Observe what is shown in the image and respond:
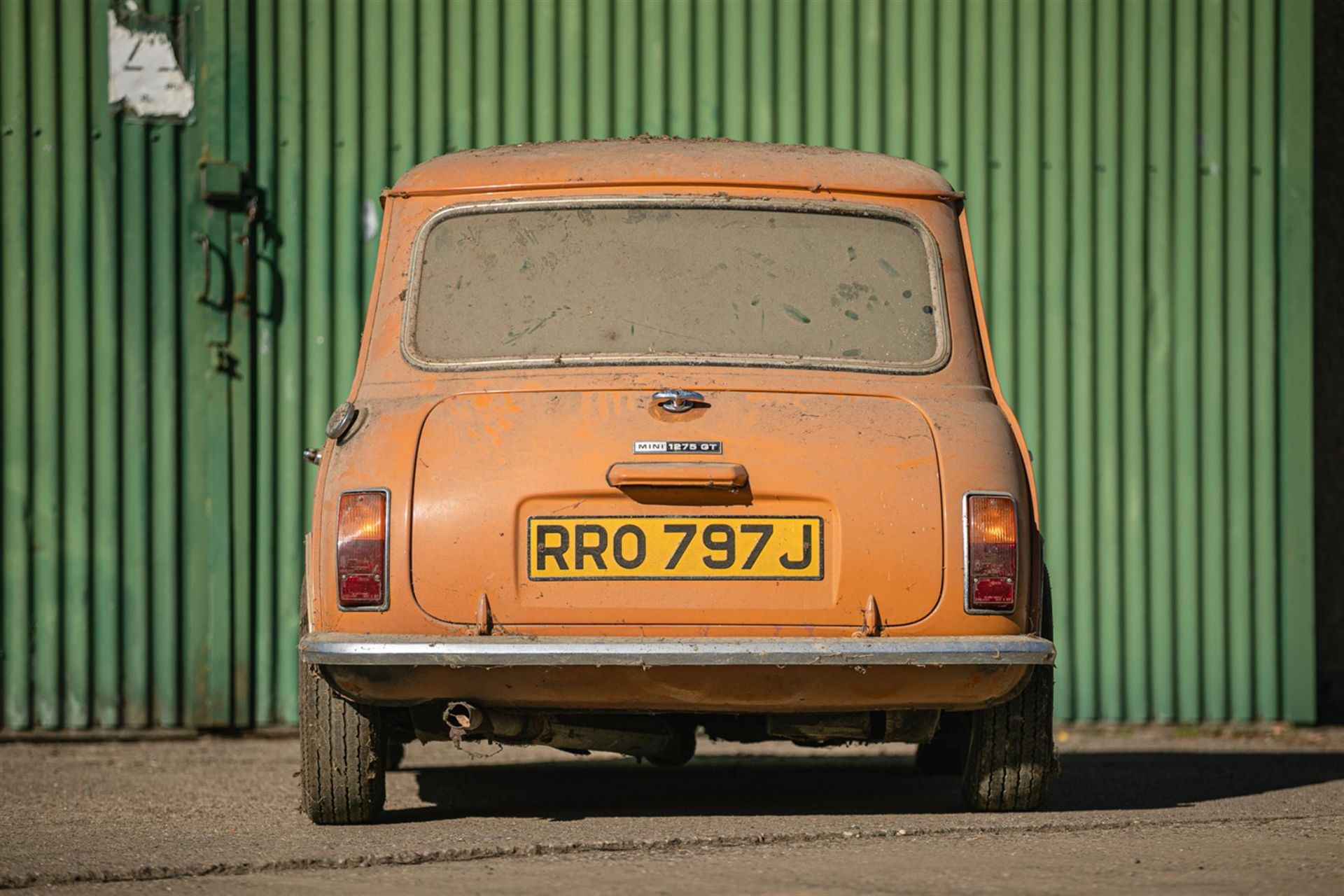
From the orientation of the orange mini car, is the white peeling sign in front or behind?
in front

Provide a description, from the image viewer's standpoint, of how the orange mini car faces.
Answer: facing away from the viewer

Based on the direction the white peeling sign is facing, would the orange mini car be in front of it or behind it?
in front

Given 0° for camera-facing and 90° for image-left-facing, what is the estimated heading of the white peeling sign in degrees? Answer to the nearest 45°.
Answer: approximately 0°

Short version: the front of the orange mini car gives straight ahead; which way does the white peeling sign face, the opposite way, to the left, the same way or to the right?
the opposite way

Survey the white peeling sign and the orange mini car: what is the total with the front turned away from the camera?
1
